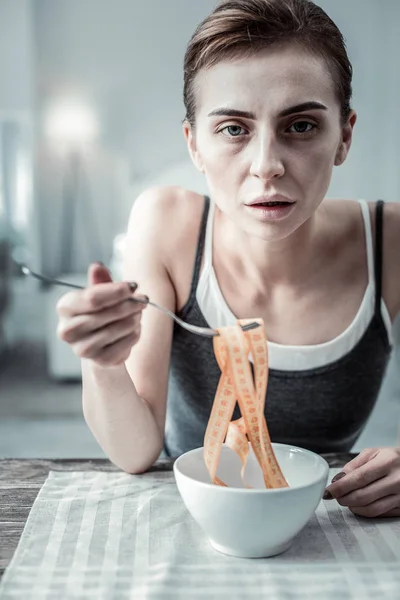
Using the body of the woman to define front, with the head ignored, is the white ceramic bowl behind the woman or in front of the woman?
in front

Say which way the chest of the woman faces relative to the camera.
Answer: toward the camera

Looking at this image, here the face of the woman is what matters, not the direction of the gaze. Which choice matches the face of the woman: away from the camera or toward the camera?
toward the camera
